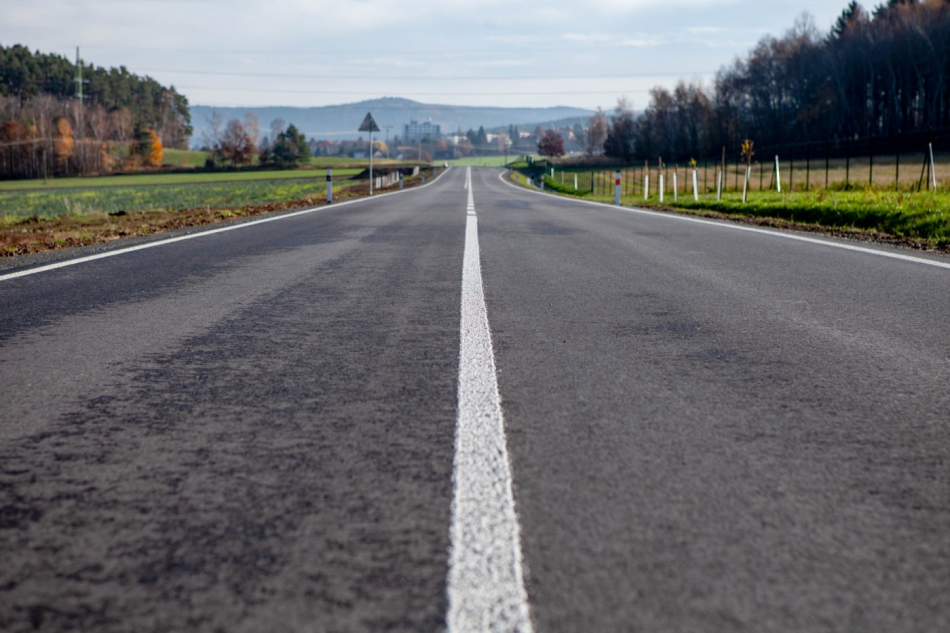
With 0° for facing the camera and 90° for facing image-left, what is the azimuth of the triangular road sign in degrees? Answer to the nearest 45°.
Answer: approximately 180°
